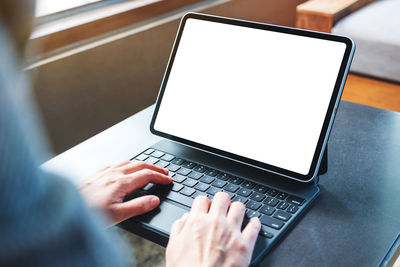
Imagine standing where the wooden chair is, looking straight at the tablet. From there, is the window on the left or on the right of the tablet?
right

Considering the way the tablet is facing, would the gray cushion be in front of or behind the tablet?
behind

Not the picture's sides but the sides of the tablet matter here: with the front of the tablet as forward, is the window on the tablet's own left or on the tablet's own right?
on the tablet's own right

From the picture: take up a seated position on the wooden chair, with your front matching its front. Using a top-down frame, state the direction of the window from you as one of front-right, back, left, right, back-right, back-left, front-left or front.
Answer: front

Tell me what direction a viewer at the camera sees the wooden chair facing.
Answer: facing the viewer and to the left of the viewer

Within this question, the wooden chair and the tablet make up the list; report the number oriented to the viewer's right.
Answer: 0

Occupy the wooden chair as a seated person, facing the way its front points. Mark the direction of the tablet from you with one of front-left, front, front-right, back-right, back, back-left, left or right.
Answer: front-left

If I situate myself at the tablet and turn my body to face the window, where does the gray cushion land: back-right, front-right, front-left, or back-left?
front-right

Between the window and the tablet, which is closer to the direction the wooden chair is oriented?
the tablet

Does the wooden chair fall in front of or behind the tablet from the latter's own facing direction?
behind
